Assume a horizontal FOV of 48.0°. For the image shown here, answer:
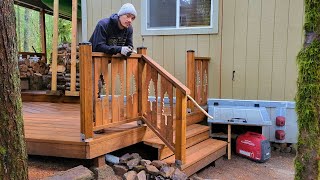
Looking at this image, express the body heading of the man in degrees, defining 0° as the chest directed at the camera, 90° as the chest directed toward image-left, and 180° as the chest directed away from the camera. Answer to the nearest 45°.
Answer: approximately 315°

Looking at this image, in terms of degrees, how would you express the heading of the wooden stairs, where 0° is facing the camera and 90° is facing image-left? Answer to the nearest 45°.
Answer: approximately 315°

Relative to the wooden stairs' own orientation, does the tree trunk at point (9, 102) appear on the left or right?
on its right

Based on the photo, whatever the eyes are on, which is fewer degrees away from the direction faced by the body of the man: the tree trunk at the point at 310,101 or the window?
the tree trunk
